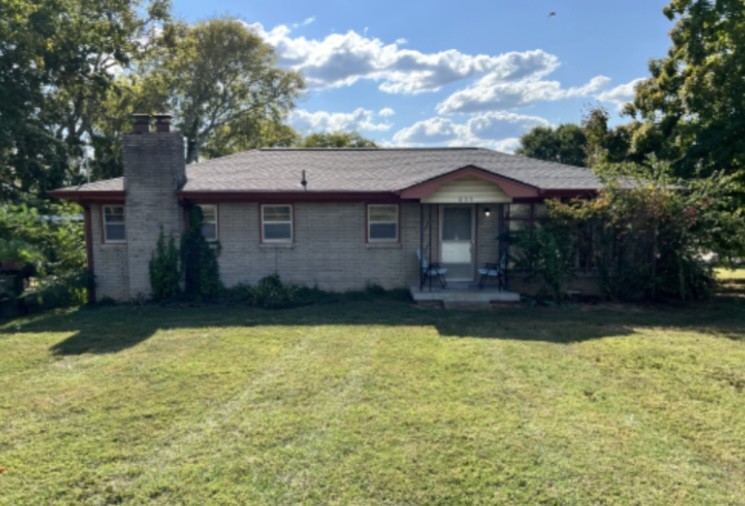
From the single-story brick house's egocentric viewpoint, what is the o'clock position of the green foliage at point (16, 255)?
The green foliage is roughly at 3 o'clock from the single-story brick house.

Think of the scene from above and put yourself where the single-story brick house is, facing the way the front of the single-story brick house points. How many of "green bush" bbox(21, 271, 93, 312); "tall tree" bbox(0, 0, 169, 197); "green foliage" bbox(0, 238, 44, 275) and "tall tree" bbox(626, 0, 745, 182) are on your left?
1

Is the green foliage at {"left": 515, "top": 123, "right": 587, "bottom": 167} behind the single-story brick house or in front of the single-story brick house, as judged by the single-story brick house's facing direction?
behind

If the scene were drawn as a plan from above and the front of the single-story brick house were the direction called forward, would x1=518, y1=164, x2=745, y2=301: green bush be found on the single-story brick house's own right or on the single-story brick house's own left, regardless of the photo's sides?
on the single-story brick house's own left

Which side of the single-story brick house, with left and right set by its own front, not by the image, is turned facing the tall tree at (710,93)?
left

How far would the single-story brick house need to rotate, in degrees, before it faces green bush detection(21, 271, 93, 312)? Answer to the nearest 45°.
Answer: approximately 90° to its right

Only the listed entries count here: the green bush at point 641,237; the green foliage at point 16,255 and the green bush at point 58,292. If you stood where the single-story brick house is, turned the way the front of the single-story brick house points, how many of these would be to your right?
2

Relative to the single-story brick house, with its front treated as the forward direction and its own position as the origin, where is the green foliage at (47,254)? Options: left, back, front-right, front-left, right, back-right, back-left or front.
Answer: right

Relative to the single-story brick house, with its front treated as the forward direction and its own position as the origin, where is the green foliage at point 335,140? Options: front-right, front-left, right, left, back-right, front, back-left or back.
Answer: back

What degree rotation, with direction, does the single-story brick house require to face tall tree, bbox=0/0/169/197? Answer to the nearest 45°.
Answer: approximately 135° to its right

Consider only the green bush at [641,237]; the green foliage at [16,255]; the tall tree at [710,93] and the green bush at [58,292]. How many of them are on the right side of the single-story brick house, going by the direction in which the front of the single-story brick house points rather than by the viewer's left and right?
2

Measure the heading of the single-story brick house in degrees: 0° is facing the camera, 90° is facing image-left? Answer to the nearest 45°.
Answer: approximately 0°

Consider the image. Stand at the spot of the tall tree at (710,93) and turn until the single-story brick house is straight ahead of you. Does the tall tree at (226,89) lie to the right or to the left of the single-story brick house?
right

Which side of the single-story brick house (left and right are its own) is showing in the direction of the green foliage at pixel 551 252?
left

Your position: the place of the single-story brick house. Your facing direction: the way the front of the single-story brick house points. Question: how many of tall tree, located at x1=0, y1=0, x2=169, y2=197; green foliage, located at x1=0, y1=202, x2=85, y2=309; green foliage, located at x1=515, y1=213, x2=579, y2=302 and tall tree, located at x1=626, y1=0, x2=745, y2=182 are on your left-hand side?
2
